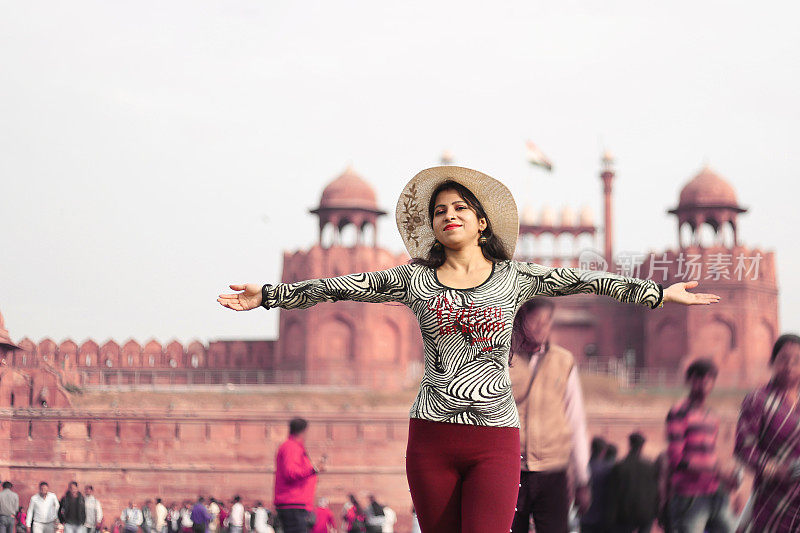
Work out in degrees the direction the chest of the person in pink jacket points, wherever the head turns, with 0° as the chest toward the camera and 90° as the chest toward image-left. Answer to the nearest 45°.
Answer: approximately 270°

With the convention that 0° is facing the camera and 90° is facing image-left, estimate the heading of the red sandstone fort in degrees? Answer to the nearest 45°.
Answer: approximately 0°

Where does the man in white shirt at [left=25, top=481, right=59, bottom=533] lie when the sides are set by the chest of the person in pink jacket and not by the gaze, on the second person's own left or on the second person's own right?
on the second person's own left

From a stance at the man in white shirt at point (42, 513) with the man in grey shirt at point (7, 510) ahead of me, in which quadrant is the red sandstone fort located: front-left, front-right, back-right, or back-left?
back-right

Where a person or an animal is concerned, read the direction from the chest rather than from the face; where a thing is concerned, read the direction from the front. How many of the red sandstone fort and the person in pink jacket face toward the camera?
1

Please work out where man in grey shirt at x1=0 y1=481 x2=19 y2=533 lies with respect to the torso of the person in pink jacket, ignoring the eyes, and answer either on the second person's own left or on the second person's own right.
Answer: on the second person's own left

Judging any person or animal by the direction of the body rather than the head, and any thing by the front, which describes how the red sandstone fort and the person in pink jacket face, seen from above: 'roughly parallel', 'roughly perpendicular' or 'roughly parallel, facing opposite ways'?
roughly perpendicular

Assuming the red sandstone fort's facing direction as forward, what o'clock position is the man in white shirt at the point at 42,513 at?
The man in white shirt is roughly at 12 o'clock from the red sandstone fort.
